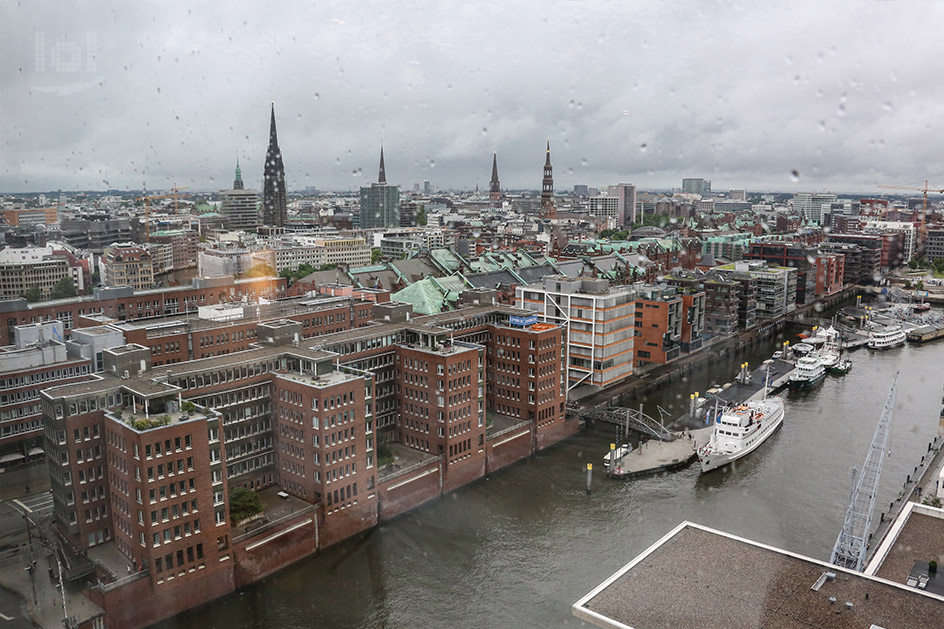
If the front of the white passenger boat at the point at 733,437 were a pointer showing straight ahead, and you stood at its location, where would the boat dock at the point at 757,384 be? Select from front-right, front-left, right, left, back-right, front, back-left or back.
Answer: back-right

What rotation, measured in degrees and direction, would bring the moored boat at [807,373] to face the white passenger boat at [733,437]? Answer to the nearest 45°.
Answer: approximately 45° to its left

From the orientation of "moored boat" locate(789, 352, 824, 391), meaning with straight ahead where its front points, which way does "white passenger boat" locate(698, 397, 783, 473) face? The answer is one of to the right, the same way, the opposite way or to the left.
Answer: the same way

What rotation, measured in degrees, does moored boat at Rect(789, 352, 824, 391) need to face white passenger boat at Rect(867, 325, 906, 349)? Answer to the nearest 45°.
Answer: approximately 135° to its right

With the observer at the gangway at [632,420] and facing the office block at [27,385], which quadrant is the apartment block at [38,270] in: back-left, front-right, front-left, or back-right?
front-right

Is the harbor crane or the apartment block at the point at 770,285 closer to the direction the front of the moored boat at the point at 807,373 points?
the harbor crane

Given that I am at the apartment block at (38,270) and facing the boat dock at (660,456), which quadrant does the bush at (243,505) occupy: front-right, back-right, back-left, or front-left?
front-right

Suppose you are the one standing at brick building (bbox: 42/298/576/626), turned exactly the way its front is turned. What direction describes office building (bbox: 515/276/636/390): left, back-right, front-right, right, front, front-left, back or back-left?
left

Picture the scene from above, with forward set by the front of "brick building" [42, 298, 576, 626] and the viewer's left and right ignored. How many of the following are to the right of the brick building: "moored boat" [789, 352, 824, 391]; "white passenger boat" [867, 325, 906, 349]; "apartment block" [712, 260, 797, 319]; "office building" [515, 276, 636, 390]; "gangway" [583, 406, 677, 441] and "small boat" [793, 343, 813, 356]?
0

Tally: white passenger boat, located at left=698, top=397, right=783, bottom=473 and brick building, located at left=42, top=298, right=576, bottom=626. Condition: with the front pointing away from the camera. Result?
0

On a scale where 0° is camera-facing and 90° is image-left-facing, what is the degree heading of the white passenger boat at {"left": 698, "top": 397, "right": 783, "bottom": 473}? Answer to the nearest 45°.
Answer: approximately 45°

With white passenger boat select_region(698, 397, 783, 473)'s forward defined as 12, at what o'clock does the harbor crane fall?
The harbor crane is roughly at 10 o'clock from the white passenger boat.

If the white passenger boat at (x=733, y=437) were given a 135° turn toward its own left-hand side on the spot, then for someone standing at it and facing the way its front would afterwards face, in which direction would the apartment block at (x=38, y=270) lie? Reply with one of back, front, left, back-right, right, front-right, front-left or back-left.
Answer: back

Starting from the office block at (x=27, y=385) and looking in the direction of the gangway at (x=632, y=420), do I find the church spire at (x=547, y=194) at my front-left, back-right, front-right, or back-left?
front-left

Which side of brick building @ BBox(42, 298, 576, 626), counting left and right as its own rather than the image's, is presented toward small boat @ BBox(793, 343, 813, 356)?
left

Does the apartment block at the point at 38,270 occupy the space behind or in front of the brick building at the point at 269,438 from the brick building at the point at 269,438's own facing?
behind
